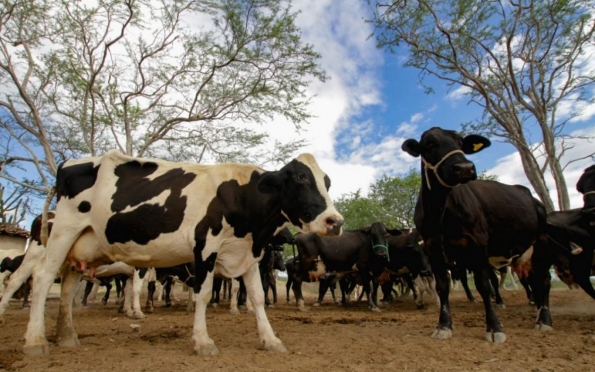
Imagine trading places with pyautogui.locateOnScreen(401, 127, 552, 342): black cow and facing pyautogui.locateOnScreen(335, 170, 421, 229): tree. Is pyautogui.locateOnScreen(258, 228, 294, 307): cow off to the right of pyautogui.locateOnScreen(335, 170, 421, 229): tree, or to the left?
left

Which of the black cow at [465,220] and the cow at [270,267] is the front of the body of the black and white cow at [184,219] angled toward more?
the black cow

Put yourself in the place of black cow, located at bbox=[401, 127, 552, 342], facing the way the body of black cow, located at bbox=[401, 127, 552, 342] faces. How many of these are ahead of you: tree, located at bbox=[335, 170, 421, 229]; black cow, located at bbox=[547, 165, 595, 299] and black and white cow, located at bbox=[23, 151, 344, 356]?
1

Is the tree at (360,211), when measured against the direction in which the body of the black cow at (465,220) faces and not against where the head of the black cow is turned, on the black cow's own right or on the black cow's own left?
on the black cow's own right

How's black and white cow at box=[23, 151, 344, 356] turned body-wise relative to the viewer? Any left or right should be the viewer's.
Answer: facing to the right of the viewer

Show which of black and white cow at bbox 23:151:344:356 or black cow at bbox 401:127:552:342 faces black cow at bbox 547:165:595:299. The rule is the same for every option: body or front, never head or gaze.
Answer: the black and white cow

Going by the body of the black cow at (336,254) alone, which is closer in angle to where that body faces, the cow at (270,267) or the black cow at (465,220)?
the black cow

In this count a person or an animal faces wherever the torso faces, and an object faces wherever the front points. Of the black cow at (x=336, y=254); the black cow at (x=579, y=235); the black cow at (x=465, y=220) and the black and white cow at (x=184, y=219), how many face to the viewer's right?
3

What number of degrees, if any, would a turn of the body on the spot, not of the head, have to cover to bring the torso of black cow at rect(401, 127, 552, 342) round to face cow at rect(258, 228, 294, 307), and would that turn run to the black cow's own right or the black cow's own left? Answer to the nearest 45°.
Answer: approximately 90° to the black cow's own right

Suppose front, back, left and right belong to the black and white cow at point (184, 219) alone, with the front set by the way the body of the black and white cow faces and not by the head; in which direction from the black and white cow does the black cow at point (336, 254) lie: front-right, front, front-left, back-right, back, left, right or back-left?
front-left

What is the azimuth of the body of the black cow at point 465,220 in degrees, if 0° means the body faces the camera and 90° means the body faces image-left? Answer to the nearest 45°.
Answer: approximately 45°

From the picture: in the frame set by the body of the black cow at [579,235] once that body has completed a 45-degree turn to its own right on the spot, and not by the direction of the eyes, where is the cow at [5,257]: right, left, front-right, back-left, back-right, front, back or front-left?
back-right
